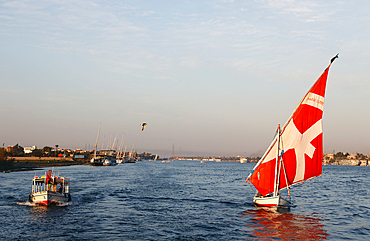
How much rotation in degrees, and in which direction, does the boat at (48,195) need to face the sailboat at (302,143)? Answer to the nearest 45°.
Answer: approximately 45° to its left

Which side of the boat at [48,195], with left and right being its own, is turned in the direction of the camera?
front
